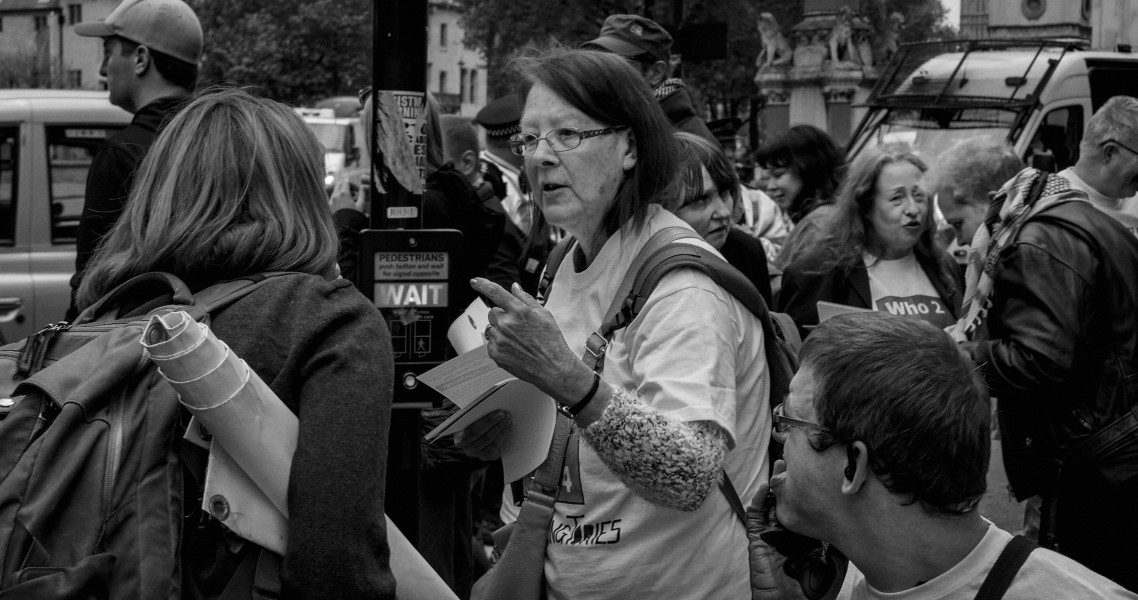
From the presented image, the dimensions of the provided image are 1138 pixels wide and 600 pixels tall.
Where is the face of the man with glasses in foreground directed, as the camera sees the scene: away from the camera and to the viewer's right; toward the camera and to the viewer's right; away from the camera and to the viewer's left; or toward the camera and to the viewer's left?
away from the camera and to the viewer's left

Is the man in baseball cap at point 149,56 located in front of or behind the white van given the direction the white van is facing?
in front

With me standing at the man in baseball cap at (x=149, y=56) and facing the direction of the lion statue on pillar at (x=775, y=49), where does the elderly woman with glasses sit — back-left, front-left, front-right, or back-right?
back-right

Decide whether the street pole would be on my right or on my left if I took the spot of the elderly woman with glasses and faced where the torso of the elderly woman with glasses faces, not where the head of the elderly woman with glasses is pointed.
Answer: on my right

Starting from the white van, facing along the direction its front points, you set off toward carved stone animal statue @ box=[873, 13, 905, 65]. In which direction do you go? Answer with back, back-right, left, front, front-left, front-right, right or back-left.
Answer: back-right

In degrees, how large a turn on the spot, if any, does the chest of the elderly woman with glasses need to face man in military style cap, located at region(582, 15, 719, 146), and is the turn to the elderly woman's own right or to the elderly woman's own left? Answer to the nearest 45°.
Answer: approximately 135° to the elderly woman's own right

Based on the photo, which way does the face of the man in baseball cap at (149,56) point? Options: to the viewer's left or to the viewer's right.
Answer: to the viewer's left

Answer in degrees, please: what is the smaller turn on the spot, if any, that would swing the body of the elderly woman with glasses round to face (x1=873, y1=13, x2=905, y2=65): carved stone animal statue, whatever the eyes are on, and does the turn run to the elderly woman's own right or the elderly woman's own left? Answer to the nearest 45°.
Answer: approximately 135° to the elderly woman's own right

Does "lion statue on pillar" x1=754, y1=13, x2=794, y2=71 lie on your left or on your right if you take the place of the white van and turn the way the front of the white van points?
on your right
